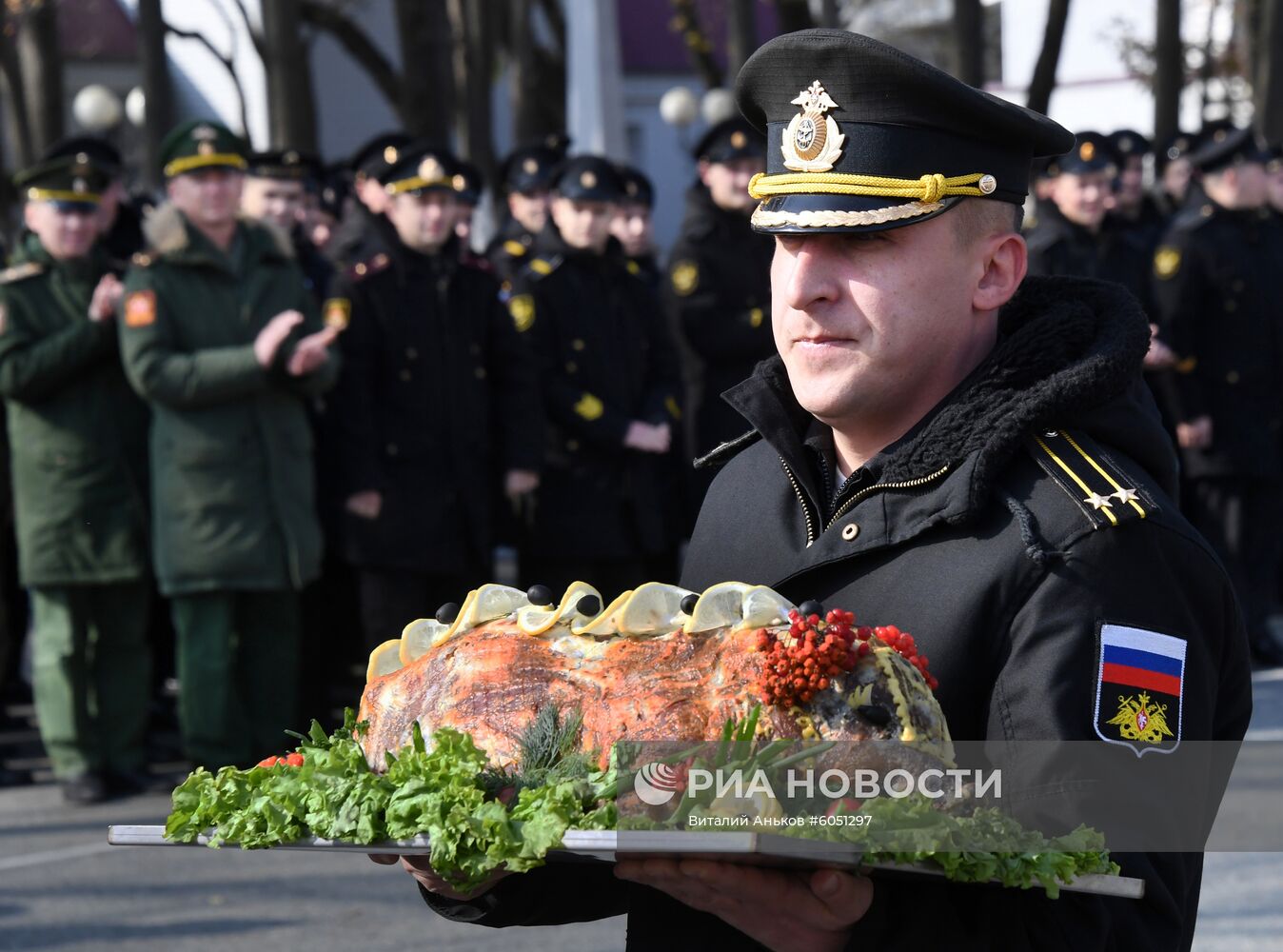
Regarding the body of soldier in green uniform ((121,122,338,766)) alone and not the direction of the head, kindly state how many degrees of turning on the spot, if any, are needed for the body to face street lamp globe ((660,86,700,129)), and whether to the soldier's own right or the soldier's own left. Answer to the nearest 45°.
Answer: approximately 135° to the soldier's own left

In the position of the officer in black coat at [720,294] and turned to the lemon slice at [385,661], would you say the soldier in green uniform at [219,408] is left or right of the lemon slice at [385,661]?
right

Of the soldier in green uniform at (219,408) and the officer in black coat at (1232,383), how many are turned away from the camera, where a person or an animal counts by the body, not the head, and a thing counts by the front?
0

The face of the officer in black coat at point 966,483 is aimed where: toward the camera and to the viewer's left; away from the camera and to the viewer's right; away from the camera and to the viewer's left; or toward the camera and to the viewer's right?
toward the camera and to the viewer's left

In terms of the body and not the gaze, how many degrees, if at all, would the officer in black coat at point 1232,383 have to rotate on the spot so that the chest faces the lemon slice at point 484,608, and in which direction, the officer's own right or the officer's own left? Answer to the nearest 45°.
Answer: approximately 45° to the officer's own right

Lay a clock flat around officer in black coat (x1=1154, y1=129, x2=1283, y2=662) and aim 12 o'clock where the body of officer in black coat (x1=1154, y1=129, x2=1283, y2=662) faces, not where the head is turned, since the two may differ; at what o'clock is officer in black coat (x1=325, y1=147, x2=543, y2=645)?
officer in black coat (x1=325, y1=147, x2=543, y2=645) is roughly at 3 o'clock from officer in black coat (x1=1154, y1=129, x2=1283, y2=662).

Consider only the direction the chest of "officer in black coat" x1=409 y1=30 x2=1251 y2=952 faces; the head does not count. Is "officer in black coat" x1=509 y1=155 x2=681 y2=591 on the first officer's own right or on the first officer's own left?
on the first officer's own right

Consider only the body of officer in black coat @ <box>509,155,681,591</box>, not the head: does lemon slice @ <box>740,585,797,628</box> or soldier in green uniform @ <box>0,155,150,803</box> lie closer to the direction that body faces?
the lemon slice
